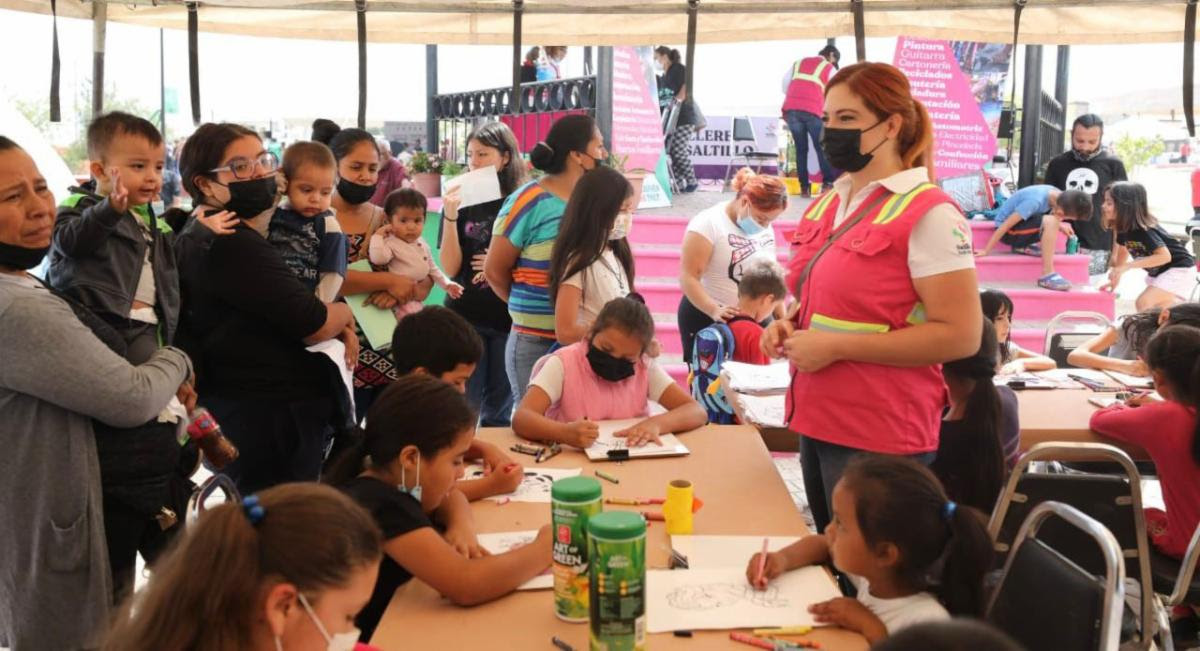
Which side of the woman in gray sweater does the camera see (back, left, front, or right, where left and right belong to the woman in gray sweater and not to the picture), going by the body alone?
right

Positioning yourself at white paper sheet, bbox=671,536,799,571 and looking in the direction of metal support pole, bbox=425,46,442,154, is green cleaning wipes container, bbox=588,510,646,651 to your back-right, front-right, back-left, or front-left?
back-left

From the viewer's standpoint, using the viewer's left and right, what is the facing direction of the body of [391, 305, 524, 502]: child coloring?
facing to the right of the viewer

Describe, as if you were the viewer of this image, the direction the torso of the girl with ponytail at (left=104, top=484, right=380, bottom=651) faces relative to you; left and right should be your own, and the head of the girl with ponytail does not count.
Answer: facing to the right of the viewer

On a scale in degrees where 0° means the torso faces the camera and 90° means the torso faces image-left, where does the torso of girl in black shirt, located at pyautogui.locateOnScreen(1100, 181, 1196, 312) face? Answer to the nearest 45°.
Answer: approximately 90°

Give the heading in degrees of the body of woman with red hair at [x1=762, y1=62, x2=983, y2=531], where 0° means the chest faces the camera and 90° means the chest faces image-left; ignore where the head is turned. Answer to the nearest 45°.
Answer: approximately 45°

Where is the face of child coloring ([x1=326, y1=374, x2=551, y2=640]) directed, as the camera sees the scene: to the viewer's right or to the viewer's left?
to the viewer's right

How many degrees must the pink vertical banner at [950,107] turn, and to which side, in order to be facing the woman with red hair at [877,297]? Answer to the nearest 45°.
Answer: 0° — it already faces them

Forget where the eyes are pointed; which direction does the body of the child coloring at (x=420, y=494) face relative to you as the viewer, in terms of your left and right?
facing to the right of the viewer

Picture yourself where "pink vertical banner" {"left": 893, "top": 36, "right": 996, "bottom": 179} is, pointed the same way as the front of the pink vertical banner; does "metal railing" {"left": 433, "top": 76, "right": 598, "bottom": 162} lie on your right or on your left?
on your right

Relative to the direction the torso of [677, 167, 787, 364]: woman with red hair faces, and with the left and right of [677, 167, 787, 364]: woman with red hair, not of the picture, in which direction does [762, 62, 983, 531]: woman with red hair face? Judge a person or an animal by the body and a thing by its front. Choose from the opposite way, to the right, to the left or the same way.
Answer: to the right

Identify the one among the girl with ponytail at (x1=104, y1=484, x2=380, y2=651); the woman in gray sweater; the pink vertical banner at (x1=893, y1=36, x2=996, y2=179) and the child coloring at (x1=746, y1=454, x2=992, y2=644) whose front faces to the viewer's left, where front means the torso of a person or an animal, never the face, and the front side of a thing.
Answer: the child coloring
